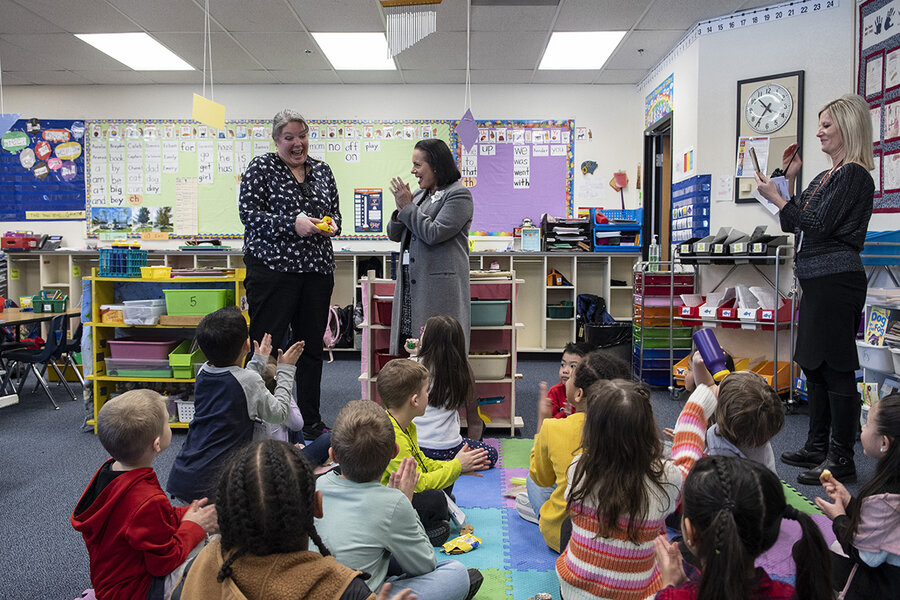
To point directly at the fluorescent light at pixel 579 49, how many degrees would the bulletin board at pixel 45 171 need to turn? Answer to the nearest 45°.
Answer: approximately 45° to its left

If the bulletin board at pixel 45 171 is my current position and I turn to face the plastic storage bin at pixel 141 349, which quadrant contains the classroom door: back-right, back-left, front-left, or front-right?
front-left

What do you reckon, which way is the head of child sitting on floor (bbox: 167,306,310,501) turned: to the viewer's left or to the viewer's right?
to the viewer's right

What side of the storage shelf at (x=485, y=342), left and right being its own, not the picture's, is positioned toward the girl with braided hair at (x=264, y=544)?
front

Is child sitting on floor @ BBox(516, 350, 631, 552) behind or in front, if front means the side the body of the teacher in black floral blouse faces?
in front

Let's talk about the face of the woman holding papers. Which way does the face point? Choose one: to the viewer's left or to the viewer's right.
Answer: to the viewer's left

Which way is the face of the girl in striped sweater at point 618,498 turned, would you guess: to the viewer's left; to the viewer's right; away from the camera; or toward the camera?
away from the camera

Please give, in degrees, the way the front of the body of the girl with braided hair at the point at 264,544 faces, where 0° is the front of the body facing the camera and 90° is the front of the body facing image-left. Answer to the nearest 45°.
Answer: approximately 180°

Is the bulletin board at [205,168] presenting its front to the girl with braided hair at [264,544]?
yes

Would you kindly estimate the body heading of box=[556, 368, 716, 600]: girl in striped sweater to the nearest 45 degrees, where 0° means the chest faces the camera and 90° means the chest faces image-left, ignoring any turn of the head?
approximately 180°

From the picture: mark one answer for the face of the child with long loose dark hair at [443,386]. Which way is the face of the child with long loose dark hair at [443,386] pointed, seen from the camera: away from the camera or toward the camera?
away from the camera

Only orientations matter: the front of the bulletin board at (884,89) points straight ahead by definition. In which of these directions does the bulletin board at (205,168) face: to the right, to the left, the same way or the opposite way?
to the left

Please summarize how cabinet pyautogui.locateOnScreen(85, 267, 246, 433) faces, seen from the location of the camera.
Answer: facing the viewer

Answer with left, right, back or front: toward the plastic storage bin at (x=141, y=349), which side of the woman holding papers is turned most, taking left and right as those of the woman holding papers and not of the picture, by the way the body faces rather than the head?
front
